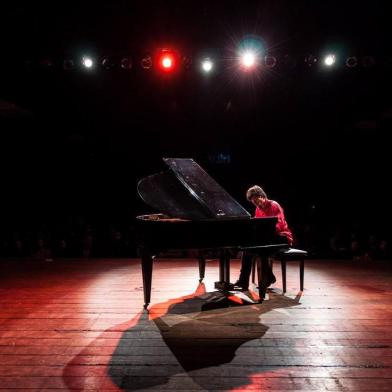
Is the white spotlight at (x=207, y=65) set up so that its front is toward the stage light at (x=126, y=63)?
no

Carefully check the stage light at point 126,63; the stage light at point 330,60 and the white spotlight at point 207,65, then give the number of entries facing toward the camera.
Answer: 3

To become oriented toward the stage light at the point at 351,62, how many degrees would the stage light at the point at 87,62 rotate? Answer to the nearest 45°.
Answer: approximately 90° to its left

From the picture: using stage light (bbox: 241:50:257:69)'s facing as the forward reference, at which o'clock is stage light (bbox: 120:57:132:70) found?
stage light (bbox: 120:57:132:70) is roughly at 3 o'clock from stage light (bbox: 241:50:257:69).

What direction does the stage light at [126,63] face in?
toward the camera

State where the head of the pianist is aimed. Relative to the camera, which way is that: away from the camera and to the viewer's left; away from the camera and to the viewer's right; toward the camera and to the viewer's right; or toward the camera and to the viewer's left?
toward the camera and to the viewer's left

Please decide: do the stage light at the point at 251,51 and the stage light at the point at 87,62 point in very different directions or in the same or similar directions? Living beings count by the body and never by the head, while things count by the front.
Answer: same or similar directions

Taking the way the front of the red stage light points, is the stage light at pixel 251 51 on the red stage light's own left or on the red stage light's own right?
on the red stage light's own left

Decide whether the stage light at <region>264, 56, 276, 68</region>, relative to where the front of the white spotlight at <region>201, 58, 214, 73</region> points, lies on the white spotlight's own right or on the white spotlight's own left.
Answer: on the white spotlight's own left

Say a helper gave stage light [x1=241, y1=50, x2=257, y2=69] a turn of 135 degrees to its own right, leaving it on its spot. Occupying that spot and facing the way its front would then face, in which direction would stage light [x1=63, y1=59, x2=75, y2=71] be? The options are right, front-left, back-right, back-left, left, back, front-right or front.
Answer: front-left

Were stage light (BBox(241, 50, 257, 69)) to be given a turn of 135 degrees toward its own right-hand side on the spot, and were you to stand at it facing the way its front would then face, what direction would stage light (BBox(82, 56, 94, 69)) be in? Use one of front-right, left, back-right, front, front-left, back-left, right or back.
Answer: front-left

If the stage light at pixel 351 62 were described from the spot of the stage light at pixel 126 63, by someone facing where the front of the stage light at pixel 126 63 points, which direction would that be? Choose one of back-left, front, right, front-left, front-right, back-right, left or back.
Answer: left

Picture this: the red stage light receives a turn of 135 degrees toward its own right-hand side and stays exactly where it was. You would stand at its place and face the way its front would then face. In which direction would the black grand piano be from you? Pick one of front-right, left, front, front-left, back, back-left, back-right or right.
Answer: back-left

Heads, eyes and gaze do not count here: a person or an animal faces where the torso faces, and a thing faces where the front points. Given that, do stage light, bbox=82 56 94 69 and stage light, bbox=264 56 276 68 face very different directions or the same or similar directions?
same or similar directions

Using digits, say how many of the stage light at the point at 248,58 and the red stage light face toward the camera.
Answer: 2

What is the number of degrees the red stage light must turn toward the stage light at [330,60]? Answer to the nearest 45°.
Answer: approximately 90° to its left

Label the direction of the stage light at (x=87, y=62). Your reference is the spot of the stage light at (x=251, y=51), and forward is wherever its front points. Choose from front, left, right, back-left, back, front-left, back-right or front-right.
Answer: right

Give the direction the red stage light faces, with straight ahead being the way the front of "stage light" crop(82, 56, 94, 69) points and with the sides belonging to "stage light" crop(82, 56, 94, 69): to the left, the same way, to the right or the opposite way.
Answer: the same way

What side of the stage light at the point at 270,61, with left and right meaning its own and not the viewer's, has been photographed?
front

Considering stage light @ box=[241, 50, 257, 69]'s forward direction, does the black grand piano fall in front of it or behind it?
in front
